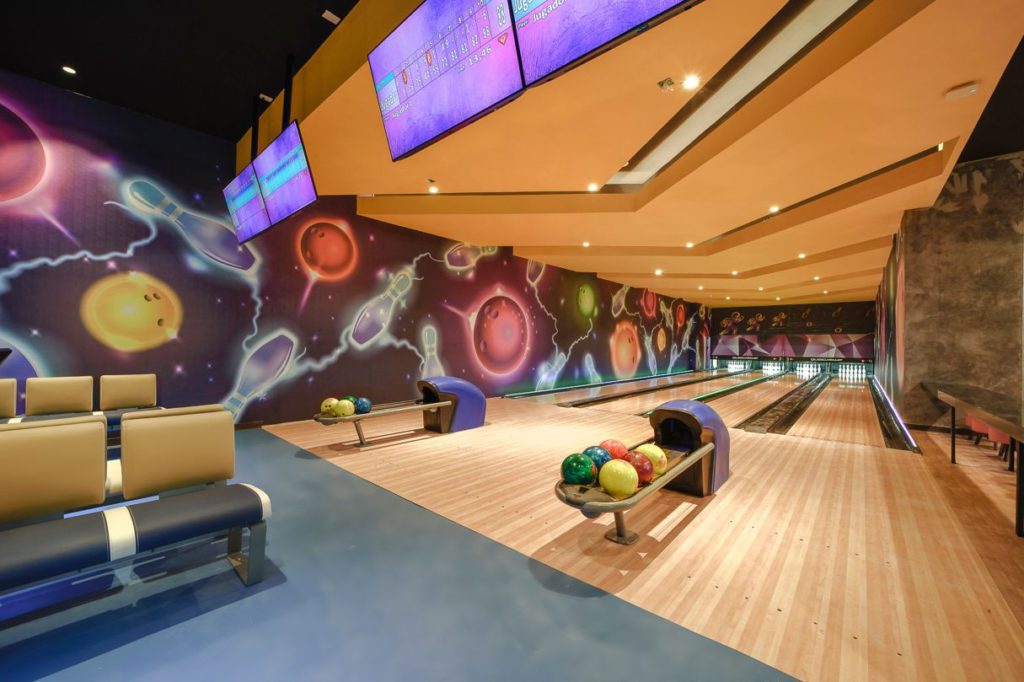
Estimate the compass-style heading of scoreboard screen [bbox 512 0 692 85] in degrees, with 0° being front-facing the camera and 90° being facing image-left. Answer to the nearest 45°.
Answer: approximately 45°

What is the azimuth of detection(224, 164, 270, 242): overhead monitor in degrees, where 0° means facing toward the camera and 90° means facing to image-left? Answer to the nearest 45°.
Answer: approximately 45°

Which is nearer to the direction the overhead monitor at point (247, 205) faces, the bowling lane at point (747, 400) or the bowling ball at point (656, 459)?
the bowling ball

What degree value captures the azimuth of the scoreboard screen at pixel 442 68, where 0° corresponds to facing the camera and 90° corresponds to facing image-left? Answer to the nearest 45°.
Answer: approximately 45°

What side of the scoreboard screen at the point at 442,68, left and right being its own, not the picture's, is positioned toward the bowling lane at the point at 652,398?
back

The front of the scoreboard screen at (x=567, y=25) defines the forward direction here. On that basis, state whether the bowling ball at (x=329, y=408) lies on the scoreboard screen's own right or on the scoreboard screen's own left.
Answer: on the scoreboard screen's own right

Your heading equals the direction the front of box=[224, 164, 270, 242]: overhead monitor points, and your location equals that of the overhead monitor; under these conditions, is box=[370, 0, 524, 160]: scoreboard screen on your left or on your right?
on your left

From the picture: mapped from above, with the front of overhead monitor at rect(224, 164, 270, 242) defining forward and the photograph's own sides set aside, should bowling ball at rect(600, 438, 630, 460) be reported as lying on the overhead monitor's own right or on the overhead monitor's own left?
on the overhead monitor's own left
